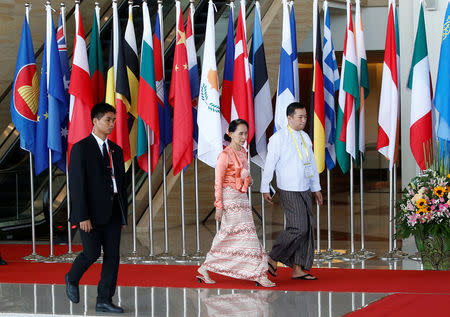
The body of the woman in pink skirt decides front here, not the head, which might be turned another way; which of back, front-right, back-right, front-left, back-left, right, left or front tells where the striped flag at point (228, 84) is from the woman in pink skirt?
back-left

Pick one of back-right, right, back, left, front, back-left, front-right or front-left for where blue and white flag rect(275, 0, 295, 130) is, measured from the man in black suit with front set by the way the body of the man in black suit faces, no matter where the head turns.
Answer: left

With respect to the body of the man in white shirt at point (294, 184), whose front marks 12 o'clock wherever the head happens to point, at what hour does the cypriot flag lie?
The cypriot flag is roughly at 6 o'clock from the man in white shirt.

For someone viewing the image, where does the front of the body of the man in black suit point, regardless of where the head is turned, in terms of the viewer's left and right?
facing the viewer and to the right of the viewer

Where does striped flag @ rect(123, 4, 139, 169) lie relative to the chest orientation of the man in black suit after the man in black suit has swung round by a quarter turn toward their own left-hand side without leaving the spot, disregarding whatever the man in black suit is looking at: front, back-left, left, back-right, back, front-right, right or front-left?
front-left

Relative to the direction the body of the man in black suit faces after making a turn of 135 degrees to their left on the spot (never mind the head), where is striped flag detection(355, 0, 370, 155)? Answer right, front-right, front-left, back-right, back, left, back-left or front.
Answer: front-right

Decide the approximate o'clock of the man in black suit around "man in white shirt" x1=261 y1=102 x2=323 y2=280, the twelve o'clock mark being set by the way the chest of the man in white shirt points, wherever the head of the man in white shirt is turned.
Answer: The man in black suit is roughly at 3 o'clock from the man in white shirt.

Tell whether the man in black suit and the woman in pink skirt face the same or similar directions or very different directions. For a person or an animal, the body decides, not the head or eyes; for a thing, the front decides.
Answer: same or similar directions

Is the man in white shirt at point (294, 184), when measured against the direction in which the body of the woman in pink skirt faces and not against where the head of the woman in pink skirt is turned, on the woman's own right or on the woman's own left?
on the woman's own left

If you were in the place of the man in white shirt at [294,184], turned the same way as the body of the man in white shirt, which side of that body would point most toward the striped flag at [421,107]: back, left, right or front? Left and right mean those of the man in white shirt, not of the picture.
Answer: left

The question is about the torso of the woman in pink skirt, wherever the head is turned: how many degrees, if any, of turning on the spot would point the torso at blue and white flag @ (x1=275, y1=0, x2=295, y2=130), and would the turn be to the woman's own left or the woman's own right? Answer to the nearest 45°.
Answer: approximately 135° to the woman's own left

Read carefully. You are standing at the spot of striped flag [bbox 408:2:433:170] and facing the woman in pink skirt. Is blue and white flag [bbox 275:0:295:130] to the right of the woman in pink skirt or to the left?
right

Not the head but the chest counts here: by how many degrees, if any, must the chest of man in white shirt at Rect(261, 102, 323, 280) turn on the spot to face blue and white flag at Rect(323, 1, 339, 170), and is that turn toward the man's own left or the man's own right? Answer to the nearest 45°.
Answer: approximately 135° to the man's own left

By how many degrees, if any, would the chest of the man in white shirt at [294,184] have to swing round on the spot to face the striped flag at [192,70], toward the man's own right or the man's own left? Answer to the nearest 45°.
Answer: approximately 180°

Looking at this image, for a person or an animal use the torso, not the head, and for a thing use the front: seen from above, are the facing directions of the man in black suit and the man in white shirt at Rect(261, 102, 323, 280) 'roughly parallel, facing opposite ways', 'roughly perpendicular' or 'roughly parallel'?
roughly parallel

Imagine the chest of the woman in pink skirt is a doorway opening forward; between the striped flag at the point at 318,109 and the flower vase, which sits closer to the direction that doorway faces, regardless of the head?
the flower vase
